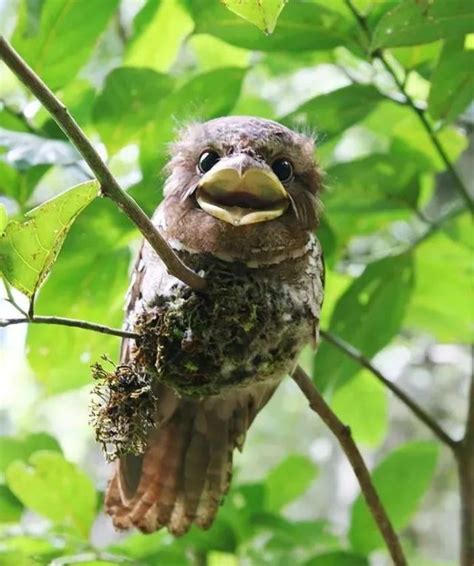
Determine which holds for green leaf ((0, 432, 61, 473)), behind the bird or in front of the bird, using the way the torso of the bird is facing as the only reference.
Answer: behind

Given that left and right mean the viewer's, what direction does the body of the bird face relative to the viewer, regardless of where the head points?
facing the viewer

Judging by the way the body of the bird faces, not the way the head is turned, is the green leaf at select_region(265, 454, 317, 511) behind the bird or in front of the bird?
behind
